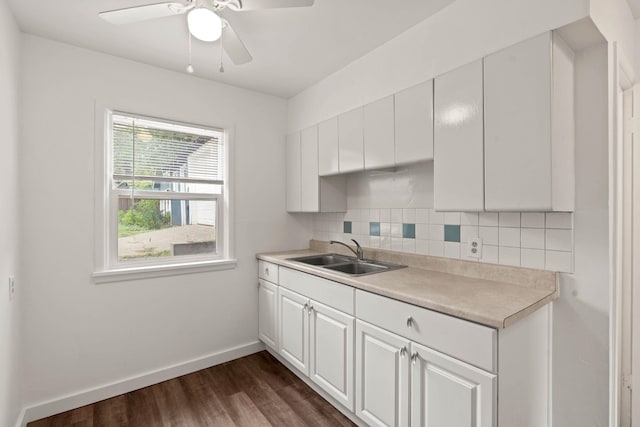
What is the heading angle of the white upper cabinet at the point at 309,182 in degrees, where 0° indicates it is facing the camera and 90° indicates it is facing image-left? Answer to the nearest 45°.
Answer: approximately 45°

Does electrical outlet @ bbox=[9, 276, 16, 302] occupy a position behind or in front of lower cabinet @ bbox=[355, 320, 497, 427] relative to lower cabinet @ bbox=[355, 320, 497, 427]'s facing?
in front

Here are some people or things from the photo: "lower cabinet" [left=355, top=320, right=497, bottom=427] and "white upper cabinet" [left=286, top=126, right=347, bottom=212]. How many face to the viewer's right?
0

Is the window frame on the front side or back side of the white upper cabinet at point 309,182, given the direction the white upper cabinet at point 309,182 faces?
on the front side

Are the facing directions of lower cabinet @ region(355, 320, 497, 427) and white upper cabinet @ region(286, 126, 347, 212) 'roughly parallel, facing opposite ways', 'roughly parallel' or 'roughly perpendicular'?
roughly parallel

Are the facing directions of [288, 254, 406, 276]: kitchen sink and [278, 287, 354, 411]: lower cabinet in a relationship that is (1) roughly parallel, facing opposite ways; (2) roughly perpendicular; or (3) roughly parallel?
roughly parallel

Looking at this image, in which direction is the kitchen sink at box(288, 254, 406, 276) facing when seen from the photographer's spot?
facing the viewer and to the left of the viewer

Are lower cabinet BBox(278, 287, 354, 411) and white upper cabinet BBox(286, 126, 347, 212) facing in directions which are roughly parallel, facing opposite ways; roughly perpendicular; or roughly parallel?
roughly parallel

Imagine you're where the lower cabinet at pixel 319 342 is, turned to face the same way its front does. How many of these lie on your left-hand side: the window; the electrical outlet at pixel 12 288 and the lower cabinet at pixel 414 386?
1

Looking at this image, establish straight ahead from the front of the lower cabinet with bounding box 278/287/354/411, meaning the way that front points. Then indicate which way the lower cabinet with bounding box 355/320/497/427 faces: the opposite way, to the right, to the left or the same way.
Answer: the same way

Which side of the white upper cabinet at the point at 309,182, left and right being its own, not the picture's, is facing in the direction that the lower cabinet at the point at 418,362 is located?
left

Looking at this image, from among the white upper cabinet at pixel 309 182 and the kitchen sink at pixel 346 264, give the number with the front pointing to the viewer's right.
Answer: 0
